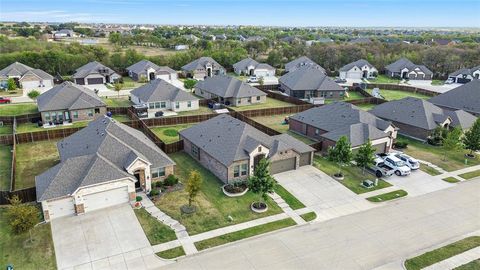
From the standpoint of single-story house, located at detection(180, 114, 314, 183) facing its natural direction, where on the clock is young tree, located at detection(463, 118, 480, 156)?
The young tree is roughly at 10 o'clock from the single-story house.

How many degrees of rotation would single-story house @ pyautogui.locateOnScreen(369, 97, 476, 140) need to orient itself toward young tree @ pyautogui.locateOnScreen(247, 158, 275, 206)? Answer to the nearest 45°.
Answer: approximately 45° to its right

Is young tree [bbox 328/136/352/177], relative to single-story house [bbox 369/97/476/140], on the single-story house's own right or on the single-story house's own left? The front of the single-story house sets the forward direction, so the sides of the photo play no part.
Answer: on the single-story house's own right

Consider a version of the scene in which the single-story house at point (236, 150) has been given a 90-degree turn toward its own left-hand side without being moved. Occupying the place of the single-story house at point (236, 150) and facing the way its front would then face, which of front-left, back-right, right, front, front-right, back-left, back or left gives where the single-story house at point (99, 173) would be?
back

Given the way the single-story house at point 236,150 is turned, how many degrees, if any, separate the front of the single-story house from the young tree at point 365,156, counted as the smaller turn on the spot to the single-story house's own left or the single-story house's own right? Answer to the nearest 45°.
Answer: approximately 45° to the single-story house's own left

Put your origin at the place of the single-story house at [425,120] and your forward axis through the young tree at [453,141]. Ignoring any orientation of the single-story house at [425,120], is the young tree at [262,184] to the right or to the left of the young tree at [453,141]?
right

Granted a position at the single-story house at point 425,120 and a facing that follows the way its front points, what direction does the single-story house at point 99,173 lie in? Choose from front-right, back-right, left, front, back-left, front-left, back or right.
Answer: right

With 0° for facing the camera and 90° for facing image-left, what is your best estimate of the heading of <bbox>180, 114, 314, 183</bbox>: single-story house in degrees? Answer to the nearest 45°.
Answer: approximately 315°

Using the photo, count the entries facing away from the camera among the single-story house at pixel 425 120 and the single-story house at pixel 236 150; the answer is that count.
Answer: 0

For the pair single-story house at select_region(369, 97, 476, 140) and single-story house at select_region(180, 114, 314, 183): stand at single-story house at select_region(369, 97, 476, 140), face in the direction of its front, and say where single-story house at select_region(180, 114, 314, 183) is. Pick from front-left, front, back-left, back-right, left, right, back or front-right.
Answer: right

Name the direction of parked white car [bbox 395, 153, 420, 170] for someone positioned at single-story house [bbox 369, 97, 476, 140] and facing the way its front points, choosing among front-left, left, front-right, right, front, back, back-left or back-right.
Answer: front-right

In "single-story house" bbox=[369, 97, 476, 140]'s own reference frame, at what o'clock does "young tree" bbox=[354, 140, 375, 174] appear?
The young tree is roughly at 2 o'clock from the single-story house.
